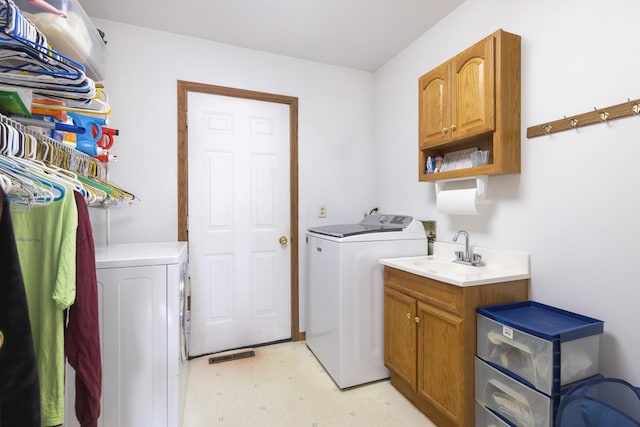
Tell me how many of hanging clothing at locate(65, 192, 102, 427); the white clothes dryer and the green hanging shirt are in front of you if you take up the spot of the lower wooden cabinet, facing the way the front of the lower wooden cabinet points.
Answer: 3

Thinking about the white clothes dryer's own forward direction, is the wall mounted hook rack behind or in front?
in front

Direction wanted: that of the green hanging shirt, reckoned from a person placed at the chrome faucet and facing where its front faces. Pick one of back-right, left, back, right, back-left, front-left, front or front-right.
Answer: front

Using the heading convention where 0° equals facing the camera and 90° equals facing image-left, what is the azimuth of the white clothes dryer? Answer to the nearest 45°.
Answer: approximately 270°

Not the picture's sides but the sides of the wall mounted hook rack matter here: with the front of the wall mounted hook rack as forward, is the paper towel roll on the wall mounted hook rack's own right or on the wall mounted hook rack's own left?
on the wall mounted hook rack's own right

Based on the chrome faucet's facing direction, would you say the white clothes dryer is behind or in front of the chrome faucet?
in front

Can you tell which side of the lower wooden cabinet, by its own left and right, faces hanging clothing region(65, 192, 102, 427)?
front

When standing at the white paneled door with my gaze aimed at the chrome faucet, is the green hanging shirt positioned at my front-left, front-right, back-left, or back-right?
front-right

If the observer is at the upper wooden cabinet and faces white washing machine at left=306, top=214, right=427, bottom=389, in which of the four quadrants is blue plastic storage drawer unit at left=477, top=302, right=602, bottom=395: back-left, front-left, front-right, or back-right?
back-left

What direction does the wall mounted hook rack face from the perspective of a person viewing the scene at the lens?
facing the viewer and to the left of the viewer

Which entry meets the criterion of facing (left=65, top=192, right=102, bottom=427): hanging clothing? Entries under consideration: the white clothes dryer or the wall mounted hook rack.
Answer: the wall mounted hook rack

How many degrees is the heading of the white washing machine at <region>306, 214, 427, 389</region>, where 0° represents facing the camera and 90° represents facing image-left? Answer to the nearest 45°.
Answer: approximately 45°

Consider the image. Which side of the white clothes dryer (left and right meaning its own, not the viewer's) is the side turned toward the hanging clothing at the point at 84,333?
right

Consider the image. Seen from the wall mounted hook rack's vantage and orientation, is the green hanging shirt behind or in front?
in front

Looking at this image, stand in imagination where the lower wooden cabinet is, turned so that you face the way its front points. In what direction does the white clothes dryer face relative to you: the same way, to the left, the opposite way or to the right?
the opposite way

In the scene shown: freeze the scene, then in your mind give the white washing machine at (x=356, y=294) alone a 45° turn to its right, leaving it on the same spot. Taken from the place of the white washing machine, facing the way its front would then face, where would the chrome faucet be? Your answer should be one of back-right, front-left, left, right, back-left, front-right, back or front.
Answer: back

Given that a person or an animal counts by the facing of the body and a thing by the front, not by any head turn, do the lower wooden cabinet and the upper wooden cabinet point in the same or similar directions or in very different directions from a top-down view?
same or similar directions

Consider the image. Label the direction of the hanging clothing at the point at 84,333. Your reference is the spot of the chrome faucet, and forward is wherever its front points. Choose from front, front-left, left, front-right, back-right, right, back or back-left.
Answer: front
